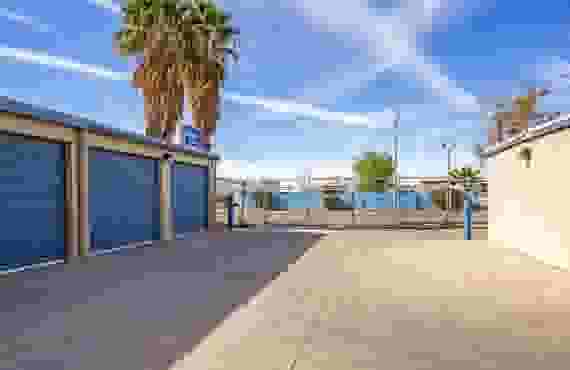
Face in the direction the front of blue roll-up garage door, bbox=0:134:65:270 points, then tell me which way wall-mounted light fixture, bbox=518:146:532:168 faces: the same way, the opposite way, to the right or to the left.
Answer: the opposite way

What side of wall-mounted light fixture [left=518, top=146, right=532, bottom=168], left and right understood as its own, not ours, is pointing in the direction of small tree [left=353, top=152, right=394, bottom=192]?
right

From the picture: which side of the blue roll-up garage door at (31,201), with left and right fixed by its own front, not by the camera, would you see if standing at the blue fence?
left

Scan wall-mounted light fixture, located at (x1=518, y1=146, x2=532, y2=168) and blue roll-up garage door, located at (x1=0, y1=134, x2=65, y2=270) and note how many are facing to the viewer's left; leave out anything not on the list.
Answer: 1

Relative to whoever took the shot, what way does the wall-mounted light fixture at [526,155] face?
facing to the left of the viewer

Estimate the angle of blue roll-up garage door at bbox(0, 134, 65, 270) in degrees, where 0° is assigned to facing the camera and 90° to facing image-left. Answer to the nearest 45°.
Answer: approximately 315°
